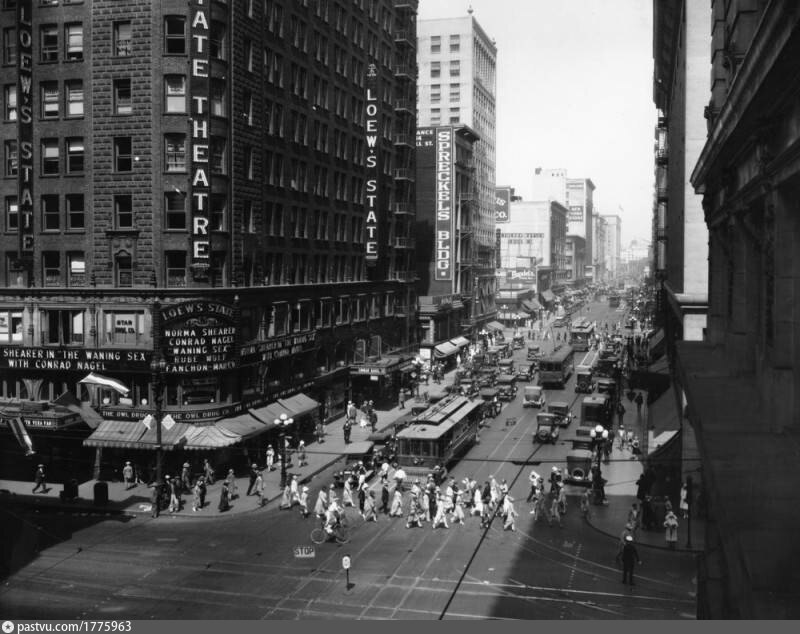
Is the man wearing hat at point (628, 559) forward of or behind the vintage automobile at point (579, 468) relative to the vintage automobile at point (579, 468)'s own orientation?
behind

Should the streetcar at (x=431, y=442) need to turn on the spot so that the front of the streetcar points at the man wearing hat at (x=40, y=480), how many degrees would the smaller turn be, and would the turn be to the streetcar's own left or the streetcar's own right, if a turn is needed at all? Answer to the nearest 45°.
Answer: approximately 45° to the streetcar's own right

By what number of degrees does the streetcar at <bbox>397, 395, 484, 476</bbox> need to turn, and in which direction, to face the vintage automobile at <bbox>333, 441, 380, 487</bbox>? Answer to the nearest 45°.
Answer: approximately 90° to its right

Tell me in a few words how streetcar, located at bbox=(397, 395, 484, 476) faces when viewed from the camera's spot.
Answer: facing the viewer and to the left of the viewer

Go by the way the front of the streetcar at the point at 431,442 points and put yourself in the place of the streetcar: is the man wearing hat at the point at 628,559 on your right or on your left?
on your left

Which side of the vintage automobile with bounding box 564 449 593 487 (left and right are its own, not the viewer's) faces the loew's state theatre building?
left

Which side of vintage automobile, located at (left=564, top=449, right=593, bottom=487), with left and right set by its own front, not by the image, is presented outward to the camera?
back
